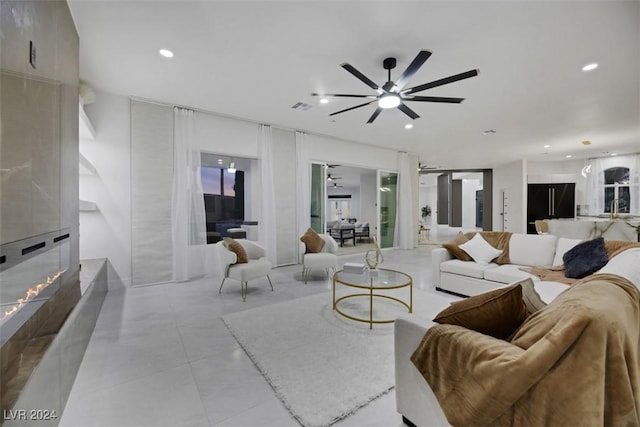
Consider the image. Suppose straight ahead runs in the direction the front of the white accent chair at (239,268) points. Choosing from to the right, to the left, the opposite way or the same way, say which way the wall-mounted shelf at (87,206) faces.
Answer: to the left

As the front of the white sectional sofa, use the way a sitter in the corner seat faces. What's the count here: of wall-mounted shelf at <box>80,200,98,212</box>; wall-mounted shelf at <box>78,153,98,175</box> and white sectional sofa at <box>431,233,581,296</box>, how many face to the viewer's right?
2

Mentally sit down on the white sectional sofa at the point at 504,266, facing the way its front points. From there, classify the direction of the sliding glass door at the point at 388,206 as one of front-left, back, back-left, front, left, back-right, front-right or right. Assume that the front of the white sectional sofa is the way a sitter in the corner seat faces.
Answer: right

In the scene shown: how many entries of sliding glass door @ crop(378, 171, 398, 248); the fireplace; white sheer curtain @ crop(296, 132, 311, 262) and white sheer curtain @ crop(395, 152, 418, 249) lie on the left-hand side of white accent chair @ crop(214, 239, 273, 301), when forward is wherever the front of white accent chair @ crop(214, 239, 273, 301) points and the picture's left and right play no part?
3

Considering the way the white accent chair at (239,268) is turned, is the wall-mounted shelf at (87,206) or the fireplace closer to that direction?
the fireplace

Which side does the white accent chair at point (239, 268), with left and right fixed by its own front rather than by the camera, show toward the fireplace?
right

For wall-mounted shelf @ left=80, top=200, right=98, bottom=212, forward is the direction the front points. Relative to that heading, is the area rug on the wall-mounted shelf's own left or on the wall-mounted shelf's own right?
on the wall-mounted shelf's own right

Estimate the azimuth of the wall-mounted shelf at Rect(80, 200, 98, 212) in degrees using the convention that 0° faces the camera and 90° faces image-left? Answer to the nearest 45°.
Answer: approximately 270°

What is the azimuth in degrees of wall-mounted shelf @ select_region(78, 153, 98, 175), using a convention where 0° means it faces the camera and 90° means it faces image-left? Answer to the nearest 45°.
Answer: approximately 270°

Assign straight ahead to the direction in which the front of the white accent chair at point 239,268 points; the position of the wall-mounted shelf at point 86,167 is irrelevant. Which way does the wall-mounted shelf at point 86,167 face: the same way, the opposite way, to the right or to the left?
to the left

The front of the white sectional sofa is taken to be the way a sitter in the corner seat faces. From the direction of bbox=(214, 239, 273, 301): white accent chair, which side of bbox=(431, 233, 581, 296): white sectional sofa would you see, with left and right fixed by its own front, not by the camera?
front

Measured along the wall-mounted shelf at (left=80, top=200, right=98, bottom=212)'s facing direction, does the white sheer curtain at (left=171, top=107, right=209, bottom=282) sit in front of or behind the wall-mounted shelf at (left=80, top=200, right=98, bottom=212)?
in front

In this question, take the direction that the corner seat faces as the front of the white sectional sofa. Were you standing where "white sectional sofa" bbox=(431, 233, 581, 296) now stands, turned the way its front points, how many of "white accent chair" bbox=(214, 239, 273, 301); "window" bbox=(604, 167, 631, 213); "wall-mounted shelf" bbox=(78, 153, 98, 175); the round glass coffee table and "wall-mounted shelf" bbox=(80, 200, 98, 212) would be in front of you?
4

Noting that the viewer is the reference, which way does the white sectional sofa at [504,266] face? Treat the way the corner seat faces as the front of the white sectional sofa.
facing the viewer and to the left of the viewer

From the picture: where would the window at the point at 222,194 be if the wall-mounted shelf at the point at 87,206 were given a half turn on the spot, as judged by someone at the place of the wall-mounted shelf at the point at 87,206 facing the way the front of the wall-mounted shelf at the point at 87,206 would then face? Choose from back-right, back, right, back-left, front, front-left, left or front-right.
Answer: back-right

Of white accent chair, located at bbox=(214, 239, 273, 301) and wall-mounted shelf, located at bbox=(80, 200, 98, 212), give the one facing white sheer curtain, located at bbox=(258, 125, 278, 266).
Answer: the wall-mounted shelf
